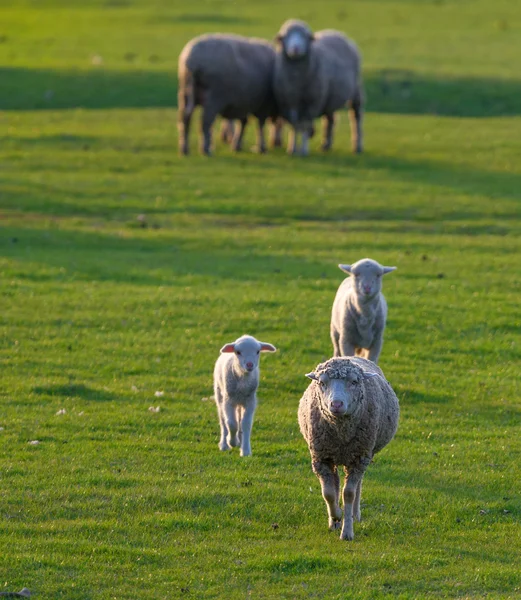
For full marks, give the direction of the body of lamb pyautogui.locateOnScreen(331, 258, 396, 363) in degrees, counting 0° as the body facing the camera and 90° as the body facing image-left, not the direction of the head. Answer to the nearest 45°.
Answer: approximately 0°

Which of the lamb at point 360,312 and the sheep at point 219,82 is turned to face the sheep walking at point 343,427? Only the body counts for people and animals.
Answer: the lamb

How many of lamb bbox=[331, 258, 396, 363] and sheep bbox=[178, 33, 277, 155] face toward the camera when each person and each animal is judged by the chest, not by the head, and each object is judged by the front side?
1

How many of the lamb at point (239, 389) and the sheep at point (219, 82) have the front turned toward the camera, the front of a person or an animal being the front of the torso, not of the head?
1

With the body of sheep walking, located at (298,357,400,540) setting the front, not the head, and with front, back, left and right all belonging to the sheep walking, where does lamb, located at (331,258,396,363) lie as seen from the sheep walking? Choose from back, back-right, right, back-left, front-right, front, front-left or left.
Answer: back

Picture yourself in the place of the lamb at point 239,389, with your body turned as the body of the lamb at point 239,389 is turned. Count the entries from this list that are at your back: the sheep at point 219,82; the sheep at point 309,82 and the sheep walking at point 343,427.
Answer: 2

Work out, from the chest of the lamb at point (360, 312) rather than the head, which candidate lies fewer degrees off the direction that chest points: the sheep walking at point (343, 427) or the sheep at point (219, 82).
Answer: the sheep walking

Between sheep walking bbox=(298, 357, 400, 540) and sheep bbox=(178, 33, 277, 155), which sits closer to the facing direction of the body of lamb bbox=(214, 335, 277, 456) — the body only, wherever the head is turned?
the sheep walking

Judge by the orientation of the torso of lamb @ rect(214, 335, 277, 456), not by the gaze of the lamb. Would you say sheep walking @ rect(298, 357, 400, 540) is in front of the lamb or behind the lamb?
in front

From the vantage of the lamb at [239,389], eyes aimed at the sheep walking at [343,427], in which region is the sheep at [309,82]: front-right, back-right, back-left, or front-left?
back-left

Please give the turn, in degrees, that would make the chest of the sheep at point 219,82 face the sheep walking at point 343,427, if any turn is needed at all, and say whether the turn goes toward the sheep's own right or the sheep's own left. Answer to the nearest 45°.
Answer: approximately 135° to the sheep's own right

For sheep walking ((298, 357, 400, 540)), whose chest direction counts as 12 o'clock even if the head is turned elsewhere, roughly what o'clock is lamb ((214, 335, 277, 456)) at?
The lamb is roughly at 5 o'clock from the sheep walking.

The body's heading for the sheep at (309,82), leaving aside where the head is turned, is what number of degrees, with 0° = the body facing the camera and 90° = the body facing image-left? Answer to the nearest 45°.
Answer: approximately 45°

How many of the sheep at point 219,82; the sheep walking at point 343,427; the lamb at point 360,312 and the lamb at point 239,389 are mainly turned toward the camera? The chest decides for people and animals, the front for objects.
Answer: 3

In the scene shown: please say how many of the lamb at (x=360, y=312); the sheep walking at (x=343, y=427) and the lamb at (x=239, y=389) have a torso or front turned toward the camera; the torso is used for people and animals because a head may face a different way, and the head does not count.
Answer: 3
